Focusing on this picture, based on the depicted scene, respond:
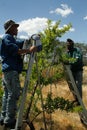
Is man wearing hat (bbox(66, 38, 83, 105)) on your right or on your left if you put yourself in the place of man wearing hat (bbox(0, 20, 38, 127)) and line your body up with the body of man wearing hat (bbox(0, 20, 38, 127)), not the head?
on your left

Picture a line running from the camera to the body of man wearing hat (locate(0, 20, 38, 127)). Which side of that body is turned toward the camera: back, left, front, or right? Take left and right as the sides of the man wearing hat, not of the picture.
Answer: right
